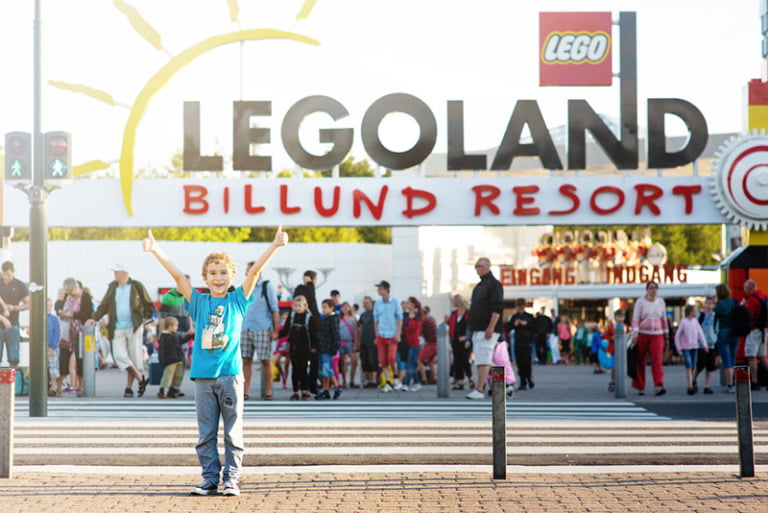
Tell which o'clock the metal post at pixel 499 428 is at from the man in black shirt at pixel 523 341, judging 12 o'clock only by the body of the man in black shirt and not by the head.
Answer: The metal post is roughly at 12 o'clock from the man in black shirt.

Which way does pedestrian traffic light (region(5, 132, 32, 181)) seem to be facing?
toward the camera

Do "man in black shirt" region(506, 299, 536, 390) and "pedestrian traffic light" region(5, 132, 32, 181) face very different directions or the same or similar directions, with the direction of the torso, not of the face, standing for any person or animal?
same or similar directions

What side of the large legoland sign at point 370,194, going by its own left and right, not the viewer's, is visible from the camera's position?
front

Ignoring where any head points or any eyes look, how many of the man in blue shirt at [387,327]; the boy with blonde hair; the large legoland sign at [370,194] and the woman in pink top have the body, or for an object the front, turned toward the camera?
4

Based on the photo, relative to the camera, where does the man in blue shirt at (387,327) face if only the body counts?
toward the camera

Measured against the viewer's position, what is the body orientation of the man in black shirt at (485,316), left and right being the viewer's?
facing the viewer and to the left of the viewer

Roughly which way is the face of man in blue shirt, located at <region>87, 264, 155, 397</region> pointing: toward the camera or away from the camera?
toward the camera

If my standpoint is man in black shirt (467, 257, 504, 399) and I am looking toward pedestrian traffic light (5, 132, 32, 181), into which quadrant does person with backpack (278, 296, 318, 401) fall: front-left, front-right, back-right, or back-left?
front-right

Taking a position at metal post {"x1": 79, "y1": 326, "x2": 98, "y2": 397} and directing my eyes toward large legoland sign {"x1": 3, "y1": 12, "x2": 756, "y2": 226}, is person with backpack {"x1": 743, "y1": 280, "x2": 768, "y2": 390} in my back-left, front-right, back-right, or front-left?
front-right

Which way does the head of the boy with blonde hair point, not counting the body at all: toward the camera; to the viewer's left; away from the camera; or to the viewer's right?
toward the camera

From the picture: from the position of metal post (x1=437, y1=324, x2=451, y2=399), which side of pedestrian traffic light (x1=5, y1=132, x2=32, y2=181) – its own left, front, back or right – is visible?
left

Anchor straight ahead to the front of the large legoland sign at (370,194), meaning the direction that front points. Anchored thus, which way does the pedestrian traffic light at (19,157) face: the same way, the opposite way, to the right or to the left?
the same way

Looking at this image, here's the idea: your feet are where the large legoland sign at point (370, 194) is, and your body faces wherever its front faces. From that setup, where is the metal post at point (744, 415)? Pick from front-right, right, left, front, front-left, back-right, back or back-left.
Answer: front
